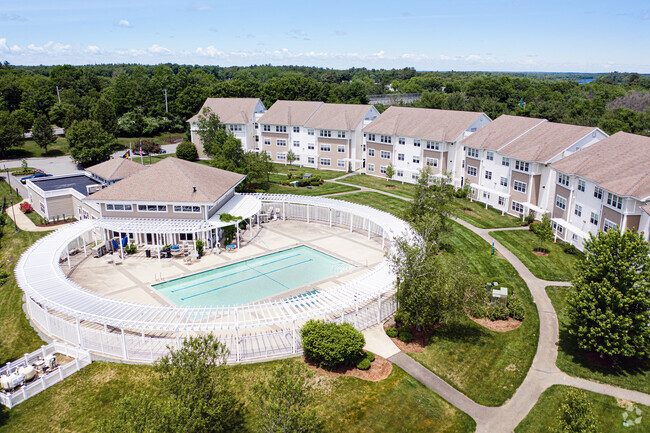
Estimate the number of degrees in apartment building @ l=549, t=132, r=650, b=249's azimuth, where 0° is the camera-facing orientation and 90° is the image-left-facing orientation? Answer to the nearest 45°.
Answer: approximately 45°

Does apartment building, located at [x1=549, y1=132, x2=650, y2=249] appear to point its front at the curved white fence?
yes

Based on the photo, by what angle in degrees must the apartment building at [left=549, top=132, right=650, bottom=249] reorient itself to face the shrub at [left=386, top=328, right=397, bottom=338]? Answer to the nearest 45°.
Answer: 0° — it already faces it

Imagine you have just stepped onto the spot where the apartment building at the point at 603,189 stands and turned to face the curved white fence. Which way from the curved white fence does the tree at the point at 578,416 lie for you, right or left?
left

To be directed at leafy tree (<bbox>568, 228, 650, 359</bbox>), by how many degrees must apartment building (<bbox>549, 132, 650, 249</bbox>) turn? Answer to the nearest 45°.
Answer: approximately 45° to its left

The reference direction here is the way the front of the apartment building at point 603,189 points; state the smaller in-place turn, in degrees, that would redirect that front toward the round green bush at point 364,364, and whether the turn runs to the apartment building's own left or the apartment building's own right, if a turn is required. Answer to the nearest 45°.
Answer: approximately 45° to the apartment building's own left
